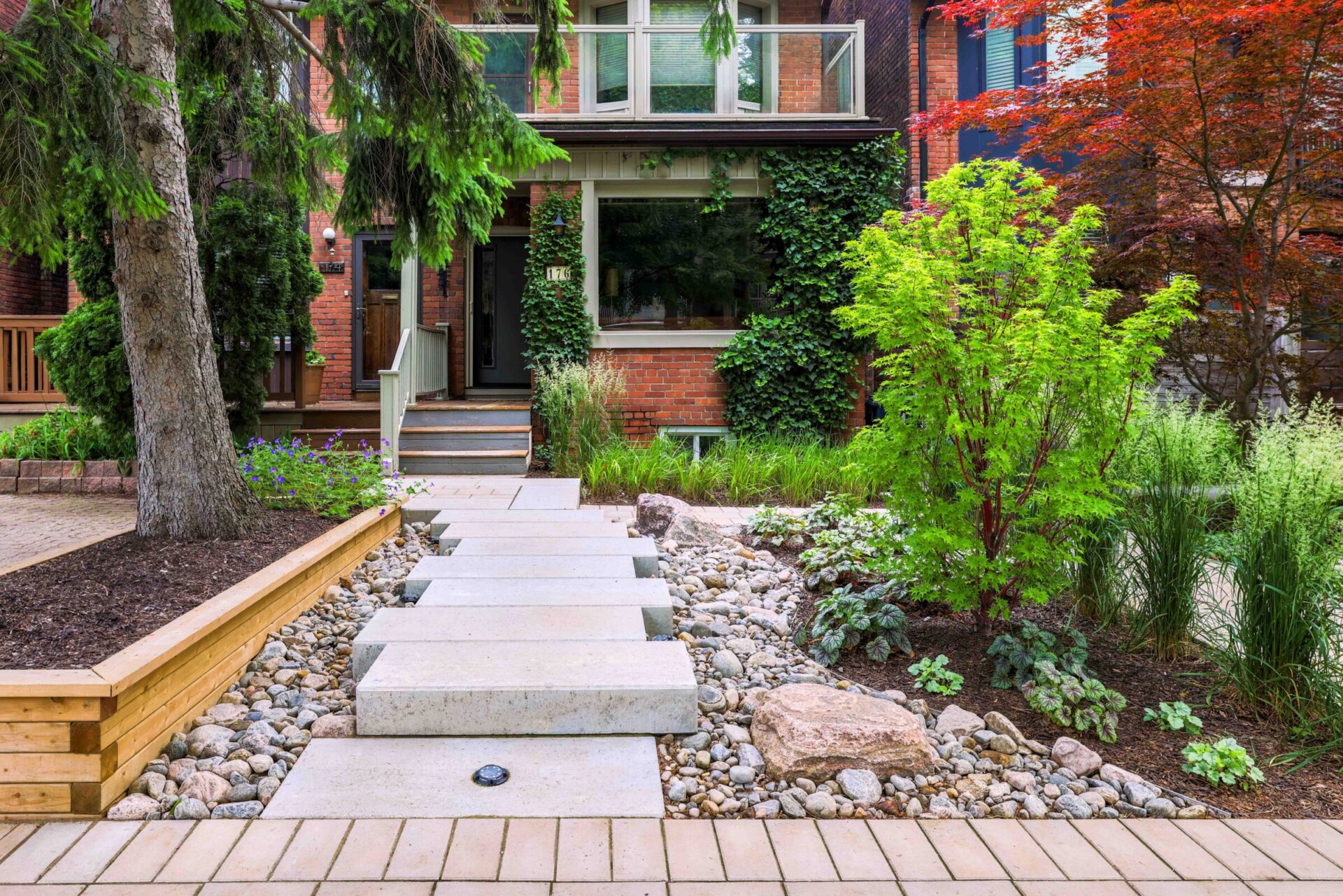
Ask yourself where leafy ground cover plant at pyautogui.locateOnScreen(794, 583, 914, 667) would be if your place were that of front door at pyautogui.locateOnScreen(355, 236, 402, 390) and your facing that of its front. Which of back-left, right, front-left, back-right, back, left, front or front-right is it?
front

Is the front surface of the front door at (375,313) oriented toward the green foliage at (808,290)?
no

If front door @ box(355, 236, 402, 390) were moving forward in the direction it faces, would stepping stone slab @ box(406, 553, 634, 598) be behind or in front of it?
in front

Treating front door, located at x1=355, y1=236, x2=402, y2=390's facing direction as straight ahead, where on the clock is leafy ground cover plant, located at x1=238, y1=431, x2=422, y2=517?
The leafy ground cover plant is roughly at 12 o'clock from the front door.

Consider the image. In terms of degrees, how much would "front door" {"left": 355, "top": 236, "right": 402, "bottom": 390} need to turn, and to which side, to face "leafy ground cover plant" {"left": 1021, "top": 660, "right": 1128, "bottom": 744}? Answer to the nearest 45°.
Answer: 0° — it already faces it

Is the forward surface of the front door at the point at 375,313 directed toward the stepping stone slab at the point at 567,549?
yes

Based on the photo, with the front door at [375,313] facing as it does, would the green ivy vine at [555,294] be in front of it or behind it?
in front

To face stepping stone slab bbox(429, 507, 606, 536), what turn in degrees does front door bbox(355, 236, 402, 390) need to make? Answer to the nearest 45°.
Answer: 0° — it already faces it

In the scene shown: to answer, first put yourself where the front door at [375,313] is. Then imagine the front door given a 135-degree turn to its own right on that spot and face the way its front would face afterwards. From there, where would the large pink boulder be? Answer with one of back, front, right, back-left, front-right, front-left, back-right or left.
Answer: back-left

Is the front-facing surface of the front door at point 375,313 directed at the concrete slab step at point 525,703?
yes

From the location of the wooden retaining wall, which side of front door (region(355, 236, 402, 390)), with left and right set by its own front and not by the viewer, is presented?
front

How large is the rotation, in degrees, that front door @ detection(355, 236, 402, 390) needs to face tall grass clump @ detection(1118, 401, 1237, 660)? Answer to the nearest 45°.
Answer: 0° — it already faces it

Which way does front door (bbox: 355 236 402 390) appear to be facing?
toward the camera

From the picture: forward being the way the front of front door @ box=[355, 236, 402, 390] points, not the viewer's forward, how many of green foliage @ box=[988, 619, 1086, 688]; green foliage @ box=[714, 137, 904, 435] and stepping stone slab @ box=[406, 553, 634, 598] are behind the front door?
0

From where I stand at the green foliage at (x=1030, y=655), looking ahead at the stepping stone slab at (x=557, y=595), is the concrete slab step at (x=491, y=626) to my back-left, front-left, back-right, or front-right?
front-left
